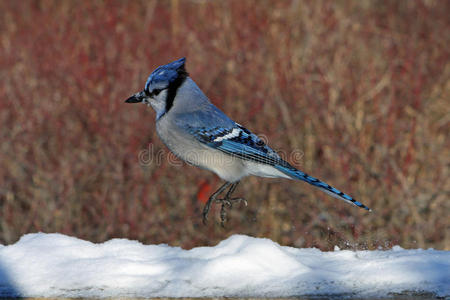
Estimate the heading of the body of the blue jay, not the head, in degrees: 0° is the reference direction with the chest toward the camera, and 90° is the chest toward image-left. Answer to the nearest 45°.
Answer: approximately 90°
